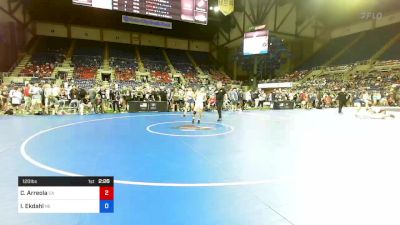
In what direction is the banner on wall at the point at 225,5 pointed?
toward the camera

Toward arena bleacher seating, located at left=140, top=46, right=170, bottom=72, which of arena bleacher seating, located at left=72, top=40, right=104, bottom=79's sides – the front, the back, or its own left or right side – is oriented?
left

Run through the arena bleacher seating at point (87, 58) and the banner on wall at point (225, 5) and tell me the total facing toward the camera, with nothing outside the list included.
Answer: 2

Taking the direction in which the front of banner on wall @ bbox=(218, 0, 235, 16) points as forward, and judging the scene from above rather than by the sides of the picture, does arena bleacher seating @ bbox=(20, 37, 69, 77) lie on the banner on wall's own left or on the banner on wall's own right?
on the banner on wall's own right

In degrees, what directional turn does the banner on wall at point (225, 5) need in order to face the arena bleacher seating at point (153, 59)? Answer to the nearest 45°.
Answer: approximately 135° to its right

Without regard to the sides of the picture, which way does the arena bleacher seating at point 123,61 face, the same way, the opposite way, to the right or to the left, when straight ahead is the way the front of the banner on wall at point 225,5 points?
the same way

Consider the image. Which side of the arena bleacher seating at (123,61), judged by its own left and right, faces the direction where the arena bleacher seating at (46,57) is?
right

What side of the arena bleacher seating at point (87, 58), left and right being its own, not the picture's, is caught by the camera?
front

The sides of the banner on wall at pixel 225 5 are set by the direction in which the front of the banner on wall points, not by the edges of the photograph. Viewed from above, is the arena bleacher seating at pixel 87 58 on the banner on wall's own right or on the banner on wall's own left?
on the banner on wall's own right

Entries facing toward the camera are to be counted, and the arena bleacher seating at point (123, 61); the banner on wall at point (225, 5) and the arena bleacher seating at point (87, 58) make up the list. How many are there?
3

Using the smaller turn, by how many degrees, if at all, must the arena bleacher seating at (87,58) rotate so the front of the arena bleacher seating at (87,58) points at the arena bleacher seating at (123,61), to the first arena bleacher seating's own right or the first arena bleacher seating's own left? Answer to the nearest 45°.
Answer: approximately 90° to the first arena bleacher seating's own left

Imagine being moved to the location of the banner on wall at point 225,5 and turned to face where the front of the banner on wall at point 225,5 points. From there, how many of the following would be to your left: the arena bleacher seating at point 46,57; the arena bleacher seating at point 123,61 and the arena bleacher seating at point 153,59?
0

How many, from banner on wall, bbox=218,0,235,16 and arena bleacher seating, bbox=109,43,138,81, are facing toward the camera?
2

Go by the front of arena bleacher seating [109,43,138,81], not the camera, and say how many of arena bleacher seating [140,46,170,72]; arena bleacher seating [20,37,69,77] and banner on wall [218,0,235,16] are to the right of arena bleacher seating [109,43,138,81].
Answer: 1

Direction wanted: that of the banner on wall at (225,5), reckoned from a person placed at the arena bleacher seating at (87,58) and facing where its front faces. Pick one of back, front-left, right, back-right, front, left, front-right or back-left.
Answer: front-left

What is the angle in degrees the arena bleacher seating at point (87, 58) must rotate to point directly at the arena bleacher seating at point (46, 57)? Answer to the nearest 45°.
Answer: approximately 90° to its right
